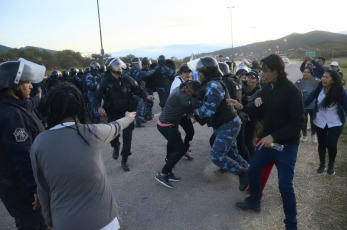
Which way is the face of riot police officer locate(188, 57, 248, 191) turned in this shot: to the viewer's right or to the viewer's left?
to the viewer's left

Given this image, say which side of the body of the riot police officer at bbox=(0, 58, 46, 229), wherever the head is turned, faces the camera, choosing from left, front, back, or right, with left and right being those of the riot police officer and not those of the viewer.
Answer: right

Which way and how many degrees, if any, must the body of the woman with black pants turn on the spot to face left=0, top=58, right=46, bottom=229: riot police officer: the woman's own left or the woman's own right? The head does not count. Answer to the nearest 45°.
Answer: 0° — they already face them

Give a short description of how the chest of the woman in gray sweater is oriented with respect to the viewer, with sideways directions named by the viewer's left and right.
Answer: facing away from the viewer

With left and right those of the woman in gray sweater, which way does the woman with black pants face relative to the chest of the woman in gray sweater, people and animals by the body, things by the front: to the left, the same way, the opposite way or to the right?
the opposite way

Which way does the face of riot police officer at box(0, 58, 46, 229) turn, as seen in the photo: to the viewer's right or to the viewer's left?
to the viewer's right
